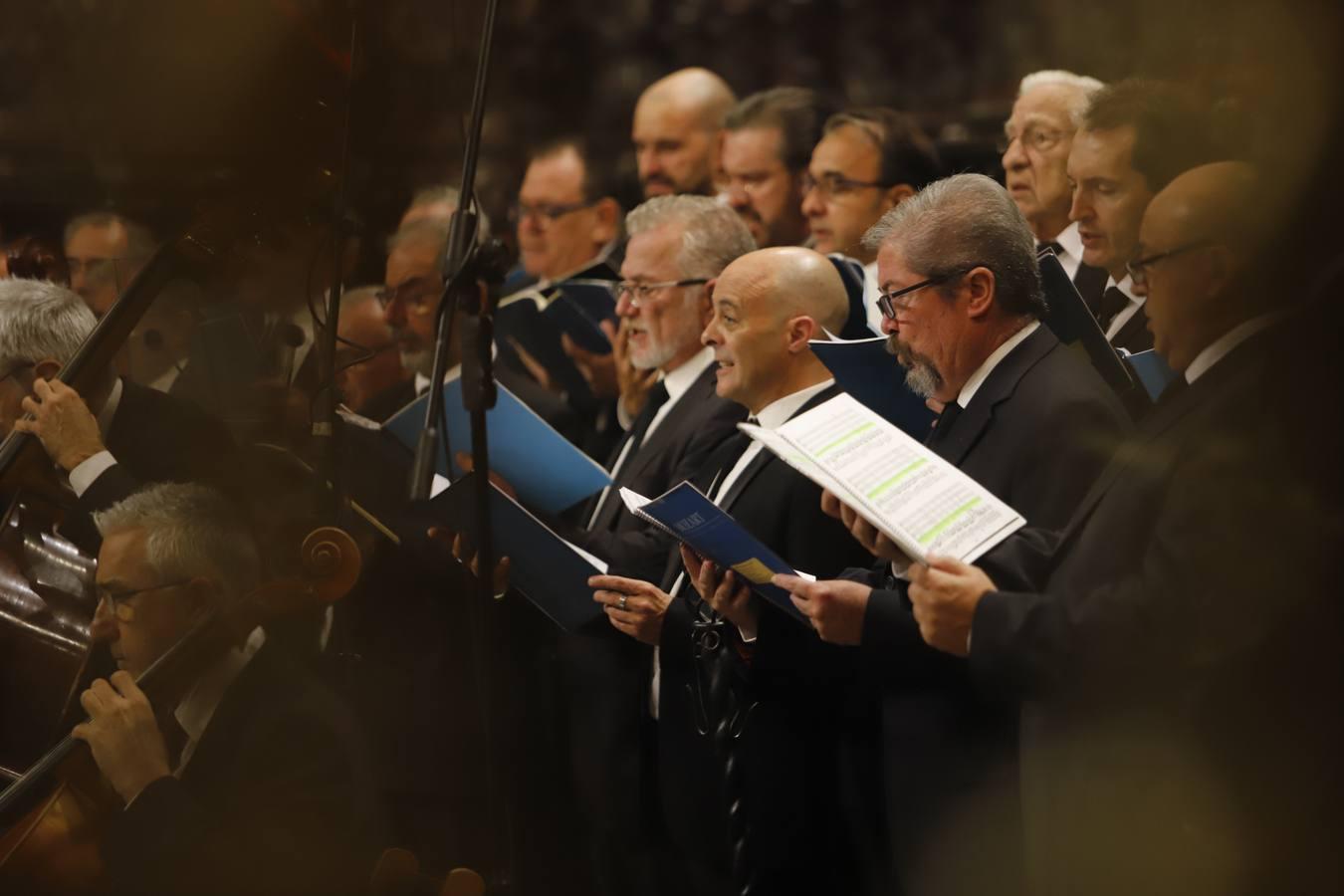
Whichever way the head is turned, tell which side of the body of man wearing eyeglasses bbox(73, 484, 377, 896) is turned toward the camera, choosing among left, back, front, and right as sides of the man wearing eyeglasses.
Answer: left

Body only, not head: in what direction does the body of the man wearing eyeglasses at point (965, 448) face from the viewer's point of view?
to the viewer's left

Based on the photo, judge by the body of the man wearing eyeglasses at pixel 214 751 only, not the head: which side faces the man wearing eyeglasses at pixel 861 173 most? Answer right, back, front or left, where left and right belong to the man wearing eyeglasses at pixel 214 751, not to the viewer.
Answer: back

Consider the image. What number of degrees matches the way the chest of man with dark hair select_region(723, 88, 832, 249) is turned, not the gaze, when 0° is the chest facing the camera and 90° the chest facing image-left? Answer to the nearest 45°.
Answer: approximately 45°

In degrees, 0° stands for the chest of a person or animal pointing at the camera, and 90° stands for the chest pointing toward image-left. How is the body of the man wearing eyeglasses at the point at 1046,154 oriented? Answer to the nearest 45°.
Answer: approximately 45°

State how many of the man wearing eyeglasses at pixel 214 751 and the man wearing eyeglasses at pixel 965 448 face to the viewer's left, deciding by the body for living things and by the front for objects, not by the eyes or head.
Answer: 2
